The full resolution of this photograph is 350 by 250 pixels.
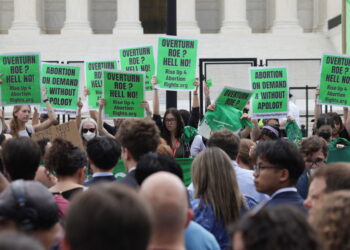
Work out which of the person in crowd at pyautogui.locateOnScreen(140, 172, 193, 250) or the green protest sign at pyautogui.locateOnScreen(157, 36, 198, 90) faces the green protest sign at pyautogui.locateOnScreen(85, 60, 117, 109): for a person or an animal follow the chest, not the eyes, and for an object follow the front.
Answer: the person in crowd

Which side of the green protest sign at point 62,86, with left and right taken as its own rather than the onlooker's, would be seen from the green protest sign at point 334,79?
left

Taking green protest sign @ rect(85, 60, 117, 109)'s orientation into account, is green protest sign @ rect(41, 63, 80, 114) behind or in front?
in front

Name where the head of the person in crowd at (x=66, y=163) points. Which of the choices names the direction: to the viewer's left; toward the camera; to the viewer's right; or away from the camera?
away from the camera

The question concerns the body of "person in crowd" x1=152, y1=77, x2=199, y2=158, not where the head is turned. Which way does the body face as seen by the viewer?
toward the camera

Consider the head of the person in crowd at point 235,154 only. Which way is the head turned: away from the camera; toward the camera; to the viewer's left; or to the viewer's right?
away from the camera

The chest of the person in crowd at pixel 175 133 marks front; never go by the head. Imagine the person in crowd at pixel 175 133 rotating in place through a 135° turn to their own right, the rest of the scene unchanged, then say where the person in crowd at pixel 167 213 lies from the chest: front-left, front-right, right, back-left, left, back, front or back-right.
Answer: back-left

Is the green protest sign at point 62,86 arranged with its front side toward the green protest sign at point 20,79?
no

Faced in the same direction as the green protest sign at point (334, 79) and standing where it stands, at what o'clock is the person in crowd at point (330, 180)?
The person in crowd is roughly at 12 o'clock from the green protest sign.

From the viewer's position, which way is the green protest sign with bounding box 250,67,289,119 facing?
facing the viewer

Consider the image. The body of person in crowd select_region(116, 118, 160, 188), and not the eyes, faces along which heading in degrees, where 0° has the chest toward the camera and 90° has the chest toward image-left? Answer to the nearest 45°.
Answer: approximately 135°

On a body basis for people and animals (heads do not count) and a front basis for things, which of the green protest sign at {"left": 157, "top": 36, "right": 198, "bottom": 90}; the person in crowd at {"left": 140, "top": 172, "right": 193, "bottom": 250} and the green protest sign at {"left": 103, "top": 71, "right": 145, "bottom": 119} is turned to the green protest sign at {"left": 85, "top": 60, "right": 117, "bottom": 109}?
the person in crowd

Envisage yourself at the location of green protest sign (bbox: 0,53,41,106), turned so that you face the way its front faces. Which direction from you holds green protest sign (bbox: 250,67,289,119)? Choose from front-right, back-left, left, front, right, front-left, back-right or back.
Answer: left

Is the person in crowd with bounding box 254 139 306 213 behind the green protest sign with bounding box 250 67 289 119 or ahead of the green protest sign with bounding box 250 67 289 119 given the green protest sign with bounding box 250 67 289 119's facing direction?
ahead

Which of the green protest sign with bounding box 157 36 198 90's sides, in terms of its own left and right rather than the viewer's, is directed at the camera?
front

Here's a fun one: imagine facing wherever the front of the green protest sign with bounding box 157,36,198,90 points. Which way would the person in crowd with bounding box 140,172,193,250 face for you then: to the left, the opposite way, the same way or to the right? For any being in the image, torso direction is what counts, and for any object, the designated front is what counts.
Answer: the opposite way

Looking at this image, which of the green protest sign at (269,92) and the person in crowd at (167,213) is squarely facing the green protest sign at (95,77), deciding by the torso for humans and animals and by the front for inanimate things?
the person in crowd

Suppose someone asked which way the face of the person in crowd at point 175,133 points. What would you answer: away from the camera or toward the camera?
toward the camera
